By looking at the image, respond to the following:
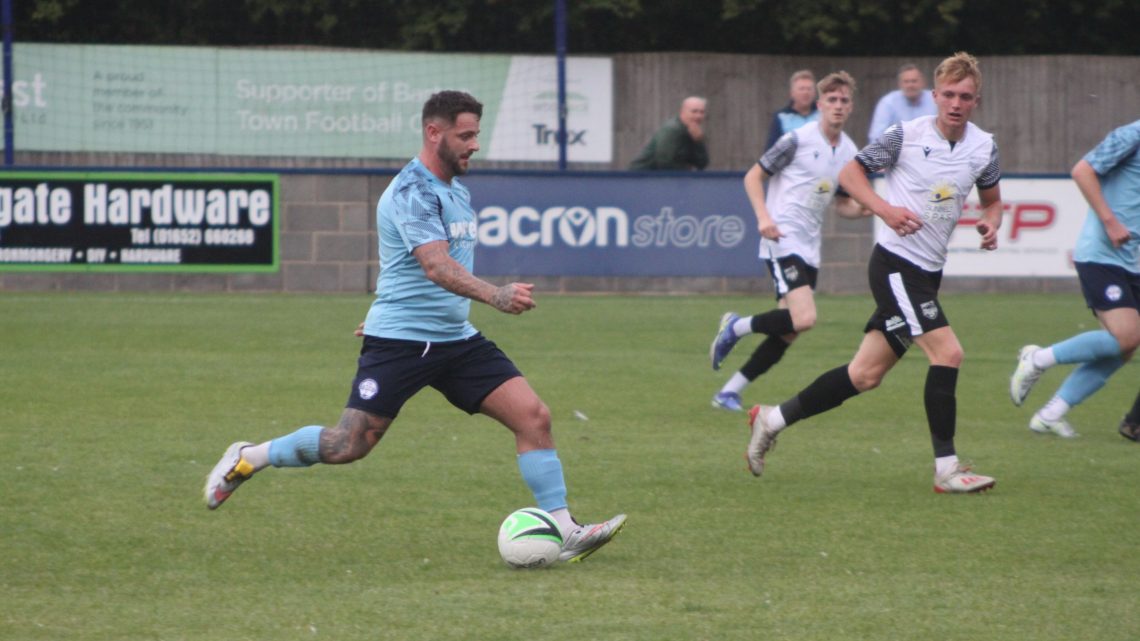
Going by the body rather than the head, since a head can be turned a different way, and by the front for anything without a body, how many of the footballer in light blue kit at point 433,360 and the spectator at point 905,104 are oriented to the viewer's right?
1

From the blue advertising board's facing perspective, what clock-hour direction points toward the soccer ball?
The soccer ball is roughly at 12 o'clock from the blue advertising board.

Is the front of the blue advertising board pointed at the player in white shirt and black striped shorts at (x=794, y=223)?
yes

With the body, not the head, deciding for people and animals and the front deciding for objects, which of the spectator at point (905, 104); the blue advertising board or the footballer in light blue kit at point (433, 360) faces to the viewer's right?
the footballer in light blue kit

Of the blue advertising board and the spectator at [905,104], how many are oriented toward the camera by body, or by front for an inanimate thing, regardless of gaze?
2

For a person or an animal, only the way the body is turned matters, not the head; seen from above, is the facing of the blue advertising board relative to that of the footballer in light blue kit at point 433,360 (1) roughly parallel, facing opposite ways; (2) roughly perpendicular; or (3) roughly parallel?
roughly perpendicular

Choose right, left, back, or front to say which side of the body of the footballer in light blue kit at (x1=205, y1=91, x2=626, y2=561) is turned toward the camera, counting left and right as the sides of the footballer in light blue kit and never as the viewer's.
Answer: right

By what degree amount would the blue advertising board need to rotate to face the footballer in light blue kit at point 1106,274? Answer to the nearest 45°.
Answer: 0° — it already faces them
